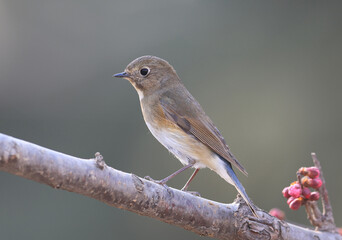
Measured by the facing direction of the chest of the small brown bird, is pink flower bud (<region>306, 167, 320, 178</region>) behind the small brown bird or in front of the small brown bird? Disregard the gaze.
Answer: behind

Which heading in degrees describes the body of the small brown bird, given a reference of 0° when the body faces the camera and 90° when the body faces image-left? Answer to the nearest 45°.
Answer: approximately 90°

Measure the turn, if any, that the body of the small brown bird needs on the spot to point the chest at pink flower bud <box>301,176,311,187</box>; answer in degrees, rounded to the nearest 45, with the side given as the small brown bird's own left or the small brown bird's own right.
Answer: approximately 135° to the small brown bird's own left

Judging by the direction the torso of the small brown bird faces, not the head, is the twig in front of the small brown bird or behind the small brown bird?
behind

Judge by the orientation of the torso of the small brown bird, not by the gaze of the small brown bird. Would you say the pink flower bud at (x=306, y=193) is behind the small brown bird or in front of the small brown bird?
behind

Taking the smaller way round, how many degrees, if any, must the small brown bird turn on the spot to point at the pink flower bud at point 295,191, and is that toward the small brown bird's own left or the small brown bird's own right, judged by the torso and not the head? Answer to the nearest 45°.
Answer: approximately 135° to the small brown bird's own left

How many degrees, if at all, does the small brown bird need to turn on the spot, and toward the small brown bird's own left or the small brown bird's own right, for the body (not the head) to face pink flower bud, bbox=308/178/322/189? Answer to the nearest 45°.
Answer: approximately 135° to the small brown bird's own left
